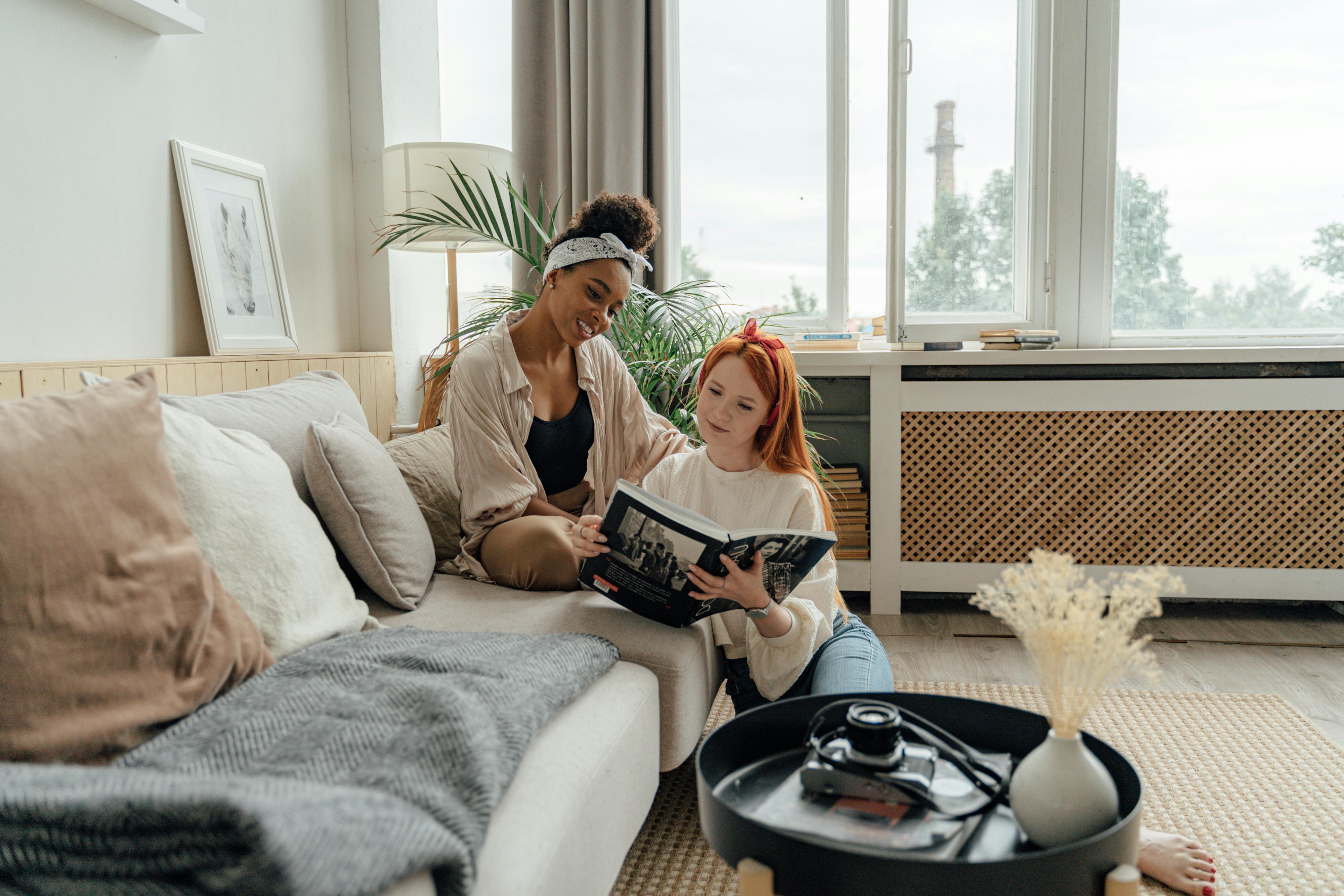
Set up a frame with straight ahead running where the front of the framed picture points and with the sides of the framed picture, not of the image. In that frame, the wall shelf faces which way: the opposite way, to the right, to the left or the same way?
the same way

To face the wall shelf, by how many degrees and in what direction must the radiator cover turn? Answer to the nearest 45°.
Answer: approximately 45° to its right

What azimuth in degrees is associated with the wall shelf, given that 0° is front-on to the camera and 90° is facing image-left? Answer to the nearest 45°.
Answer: approximately 315°

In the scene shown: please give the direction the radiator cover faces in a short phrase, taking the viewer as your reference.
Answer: facing the viewer

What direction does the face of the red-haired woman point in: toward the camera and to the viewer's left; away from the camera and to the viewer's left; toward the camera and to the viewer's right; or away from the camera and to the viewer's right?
toward the camera and to the viewer's left

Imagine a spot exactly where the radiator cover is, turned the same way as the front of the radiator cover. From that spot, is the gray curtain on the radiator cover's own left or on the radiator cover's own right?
on the radiator cover's own right

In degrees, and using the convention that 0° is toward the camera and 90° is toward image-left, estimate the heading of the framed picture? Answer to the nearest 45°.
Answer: approximately 315°

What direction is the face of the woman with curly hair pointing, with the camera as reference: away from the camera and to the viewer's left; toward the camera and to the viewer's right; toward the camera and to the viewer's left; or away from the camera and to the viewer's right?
toward the camera and to the viewer's right

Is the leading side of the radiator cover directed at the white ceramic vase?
yes

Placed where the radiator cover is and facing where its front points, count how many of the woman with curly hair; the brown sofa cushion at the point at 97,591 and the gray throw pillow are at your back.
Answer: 0

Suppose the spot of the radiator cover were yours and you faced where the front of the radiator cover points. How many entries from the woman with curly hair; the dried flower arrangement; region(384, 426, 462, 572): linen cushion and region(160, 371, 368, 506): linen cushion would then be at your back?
0

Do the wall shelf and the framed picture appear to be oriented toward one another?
no

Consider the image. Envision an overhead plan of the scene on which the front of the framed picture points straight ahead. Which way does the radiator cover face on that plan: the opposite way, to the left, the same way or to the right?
to the right

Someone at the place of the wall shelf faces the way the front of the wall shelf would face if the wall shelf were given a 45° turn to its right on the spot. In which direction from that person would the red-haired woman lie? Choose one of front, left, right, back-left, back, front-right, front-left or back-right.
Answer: front-left

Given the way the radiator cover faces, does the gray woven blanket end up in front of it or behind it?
in front
